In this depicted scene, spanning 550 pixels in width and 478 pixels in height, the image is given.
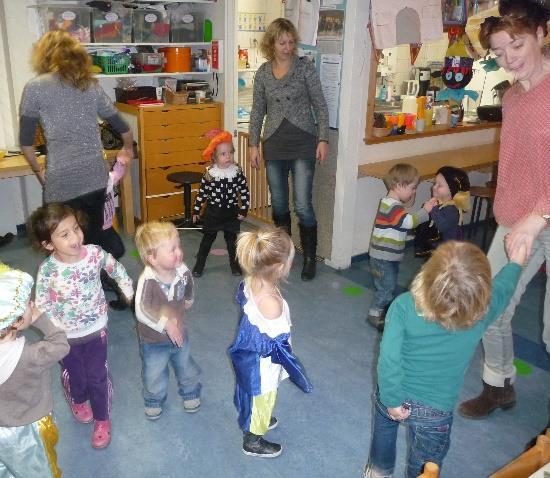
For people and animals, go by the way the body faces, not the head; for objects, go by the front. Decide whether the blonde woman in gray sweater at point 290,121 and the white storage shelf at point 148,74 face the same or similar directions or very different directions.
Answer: same or similar directions

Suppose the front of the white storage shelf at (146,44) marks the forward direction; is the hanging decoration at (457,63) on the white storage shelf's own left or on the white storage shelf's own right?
on the white storage shelf's own left

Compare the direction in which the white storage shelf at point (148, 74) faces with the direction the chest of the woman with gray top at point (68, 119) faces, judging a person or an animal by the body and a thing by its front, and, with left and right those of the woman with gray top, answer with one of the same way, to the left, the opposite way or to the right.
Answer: the opposite way

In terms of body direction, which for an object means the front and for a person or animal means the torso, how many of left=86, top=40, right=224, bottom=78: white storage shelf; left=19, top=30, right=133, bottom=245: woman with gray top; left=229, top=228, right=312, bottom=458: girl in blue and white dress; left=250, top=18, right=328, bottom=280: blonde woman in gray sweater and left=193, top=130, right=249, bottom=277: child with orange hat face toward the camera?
3

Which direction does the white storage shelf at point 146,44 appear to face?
toward the camera

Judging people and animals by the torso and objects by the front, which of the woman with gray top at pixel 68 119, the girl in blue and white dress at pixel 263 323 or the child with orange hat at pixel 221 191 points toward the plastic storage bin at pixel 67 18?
the woman with gray top

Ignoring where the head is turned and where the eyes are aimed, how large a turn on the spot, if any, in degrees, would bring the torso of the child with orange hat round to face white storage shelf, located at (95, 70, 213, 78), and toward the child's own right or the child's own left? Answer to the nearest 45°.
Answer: approximately 135° to the child's own right

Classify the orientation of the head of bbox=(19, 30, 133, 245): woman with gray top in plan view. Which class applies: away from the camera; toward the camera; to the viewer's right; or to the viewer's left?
away from the camera

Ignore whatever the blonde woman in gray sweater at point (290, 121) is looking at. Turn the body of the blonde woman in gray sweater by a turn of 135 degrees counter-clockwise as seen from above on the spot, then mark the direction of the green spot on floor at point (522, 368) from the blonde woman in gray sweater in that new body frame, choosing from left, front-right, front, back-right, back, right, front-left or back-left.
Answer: right

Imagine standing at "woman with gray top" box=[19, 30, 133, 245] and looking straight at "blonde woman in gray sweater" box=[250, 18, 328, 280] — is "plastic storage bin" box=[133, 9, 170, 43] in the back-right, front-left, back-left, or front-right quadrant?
front-left

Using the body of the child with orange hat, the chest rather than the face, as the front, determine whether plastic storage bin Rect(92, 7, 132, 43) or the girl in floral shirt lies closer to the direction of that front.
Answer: the girl in floral shirt

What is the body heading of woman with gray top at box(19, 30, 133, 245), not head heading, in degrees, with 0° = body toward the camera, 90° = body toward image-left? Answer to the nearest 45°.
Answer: approximately 180°

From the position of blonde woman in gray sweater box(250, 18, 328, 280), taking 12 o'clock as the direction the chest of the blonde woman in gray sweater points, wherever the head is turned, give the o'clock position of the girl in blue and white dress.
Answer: The girl in blue and white dress is roughly at 12 o'clock from the blonde woman in gray sweater.
